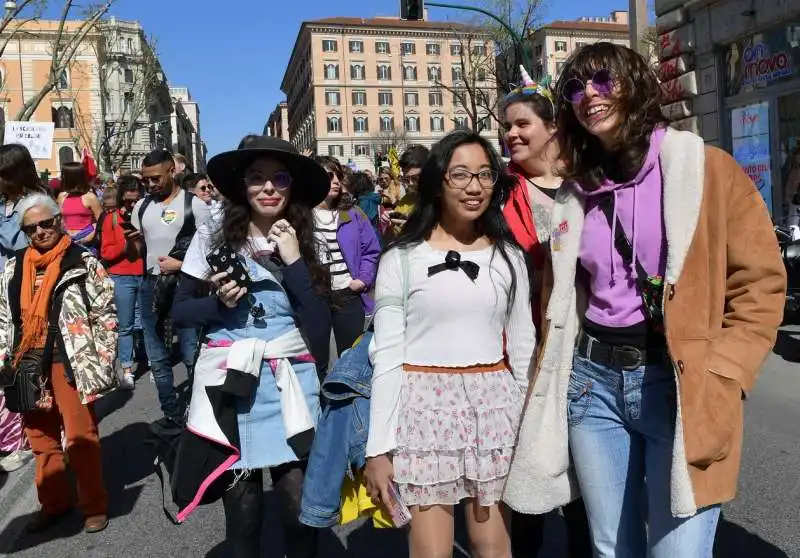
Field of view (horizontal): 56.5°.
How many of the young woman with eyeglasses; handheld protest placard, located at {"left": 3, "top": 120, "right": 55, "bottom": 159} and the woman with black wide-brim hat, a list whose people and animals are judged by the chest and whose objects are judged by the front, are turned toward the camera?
3

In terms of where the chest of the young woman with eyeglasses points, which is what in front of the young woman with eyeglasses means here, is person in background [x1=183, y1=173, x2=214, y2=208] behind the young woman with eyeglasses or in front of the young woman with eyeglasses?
behind

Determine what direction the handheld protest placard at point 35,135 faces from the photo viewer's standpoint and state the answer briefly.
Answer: facing the viewer

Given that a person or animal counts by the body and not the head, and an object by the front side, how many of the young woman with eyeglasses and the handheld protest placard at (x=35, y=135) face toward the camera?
2

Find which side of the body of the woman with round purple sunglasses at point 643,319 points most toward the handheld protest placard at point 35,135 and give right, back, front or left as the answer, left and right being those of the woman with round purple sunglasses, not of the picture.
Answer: right

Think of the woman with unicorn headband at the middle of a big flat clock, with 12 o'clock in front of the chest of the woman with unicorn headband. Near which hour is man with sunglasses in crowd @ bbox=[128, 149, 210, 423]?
The man with sunglasses in crowd is roughly at 3 o'clock from the woman with unicorn headband.

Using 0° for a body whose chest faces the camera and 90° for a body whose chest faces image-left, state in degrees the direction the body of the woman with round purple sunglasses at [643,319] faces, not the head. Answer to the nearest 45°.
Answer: approximately 45°

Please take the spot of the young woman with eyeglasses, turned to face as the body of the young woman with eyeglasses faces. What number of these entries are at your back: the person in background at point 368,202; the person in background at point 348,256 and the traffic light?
3

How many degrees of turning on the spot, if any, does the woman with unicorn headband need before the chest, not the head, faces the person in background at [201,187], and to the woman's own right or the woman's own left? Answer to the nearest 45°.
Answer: approximately 90° to the woman's own right

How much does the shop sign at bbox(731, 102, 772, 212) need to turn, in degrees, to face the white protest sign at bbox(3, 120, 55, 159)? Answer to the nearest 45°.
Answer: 0° — it already faces it

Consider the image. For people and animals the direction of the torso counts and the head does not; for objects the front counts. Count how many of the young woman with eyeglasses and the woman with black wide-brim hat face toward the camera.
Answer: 2

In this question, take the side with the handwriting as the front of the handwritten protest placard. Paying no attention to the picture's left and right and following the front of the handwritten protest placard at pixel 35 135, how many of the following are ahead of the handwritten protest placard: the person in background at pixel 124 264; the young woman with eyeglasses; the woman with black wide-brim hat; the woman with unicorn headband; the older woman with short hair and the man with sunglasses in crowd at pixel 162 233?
6

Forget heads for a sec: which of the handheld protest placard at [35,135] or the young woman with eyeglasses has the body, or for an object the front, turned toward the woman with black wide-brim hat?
the handheld protest placard

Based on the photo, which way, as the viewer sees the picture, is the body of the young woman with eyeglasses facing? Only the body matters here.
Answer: toward the camera

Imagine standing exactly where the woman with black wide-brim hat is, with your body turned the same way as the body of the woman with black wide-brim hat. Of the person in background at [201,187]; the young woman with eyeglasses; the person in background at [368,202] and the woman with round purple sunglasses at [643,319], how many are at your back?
2

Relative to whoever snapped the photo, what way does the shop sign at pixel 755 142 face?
facing the viewer and to the left of the viewer
